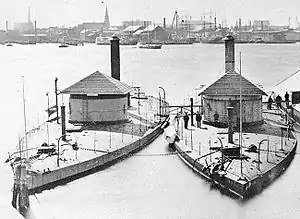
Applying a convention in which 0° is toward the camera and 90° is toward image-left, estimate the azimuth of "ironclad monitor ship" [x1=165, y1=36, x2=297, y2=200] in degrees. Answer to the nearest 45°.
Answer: approximately 0°

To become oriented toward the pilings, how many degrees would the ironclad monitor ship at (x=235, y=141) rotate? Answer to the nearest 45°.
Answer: approximately 45° to its right
